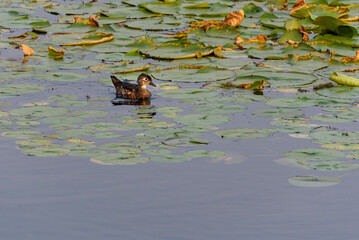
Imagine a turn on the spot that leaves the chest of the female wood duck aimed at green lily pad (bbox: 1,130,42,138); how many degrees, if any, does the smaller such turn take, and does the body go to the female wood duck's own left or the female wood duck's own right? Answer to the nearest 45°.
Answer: approximately 135° to the female wood duck's own right

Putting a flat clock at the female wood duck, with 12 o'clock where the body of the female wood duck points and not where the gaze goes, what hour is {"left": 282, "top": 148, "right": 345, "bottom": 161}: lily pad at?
The lily pad is roughly at 2 o'clock from the female wood duck.

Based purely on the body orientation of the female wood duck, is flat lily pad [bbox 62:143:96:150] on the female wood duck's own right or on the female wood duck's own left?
on the female wood duck's own right

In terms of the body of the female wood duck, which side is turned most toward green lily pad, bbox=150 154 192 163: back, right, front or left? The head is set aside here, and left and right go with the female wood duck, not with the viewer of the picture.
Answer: right

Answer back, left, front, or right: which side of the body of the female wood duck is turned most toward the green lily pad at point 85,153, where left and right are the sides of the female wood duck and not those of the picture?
right

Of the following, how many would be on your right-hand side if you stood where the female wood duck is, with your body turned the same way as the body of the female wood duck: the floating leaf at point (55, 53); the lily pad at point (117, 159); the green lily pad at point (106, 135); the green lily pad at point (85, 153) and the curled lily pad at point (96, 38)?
3

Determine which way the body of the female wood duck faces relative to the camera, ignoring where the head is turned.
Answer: to the viewer's right

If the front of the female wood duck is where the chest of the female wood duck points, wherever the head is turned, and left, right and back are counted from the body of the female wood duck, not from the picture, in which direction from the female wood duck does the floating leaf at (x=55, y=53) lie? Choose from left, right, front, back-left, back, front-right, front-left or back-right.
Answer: back-left

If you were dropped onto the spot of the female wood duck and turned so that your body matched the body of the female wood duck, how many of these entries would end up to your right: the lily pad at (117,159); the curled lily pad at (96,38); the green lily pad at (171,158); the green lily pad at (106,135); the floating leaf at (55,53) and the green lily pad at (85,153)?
4

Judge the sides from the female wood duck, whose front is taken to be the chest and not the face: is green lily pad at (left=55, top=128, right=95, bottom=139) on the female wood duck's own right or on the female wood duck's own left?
on the female wood duck's own right

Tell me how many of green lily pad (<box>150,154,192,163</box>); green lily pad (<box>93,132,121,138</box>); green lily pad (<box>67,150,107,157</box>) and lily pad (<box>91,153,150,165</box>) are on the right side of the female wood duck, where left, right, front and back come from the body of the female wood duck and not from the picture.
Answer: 4

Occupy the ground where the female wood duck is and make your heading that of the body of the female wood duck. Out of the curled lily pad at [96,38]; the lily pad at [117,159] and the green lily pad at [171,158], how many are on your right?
2

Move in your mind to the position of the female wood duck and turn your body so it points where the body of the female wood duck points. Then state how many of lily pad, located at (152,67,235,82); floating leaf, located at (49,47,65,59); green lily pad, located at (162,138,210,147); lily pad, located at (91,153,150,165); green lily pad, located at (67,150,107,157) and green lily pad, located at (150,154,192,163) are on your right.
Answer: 4

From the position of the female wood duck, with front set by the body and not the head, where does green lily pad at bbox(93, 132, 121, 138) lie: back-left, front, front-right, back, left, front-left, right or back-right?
right
